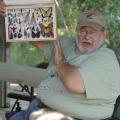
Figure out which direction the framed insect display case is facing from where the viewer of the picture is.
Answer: facing the viewer
